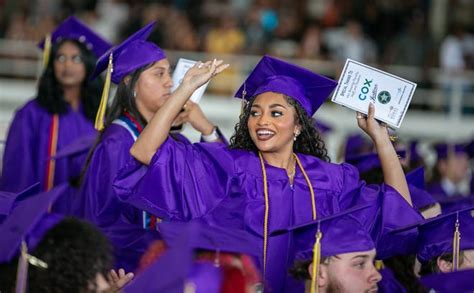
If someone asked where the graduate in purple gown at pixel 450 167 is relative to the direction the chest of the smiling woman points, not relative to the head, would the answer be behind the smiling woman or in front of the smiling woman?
behind

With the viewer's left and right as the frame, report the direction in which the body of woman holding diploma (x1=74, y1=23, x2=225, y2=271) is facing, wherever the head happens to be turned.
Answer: facing to the right of the viewer

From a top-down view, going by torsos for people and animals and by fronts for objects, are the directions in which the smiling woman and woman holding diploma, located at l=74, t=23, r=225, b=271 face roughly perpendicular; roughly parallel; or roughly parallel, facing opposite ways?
roughly perpendicular

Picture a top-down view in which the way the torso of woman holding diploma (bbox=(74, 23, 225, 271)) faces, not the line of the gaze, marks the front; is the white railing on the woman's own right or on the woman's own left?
on the woman's own left

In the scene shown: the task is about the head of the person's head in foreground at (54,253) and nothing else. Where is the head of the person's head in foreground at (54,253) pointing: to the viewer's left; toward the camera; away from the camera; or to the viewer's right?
away from the camera

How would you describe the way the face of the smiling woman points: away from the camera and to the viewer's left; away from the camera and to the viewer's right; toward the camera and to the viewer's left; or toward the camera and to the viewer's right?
toward the camera and to the viewer's left

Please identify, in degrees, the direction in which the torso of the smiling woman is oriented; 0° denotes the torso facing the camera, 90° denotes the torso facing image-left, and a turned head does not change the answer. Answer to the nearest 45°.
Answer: approximately 0°

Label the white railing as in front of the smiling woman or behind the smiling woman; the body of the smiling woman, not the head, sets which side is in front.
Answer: behind
